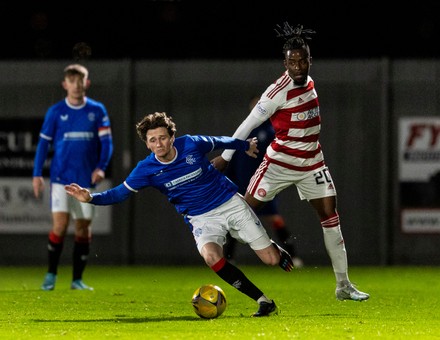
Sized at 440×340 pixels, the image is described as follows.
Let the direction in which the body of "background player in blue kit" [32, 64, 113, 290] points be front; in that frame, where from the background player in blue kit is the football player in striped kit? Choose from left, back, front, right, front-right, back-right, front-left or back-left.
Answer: front-left

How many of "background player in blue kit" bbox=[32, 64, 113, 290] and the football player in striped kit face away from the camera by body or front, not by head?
0

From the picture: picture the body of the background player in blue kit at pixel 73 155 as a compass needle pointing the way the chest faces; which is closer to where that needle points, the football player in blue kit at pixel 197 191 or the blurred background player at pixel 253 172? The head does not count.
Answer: the football player in blue kit

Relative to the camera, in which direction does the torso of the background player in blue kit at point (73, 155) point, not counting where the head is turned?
toward the camera

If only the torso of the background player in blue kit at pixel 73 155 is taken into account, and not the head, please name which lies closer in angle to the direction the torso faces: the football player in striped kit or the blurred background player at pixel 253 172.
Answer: the football player in striped kit

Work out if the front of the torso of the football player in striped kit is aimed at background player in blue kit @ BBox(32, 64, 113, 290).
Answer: no

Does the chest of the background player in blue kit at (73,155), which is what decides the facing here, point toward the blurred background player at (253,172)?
no

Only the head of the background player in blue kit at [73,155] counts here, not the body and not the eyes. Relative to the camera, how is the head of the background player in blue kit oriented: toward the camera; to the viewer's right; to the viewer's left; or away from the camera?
toward the camera

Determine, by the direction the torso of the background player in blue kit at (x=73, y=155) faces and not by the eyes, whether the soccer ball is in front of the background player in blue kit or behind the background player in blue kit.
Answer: in front
